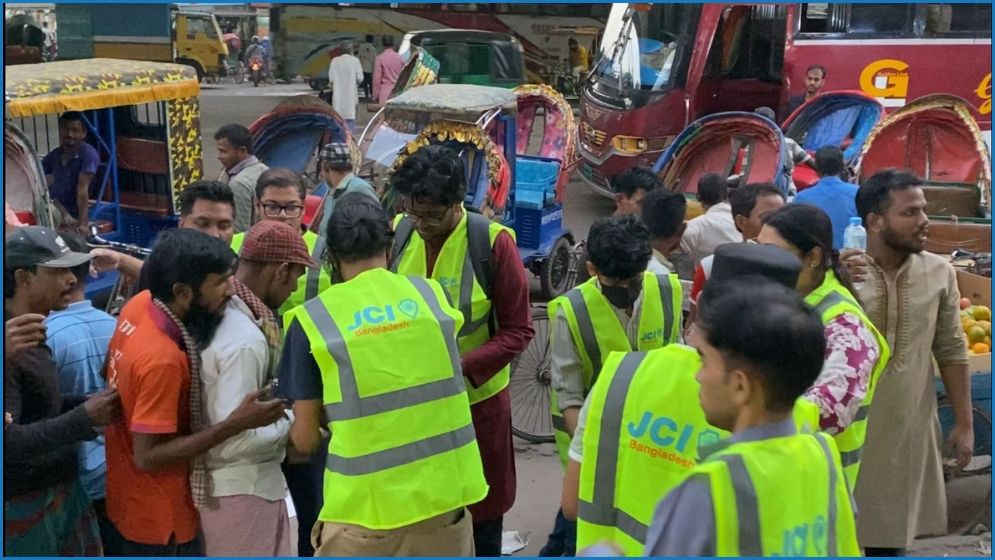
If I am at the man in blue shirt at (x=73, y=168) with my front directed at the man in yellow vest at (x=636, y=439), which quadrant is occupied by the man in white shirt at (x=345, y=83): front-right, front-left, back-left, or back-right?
back-left

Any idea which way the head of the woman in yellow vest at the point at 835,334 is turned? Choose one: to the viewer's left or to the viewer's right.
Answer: to the viewer's left

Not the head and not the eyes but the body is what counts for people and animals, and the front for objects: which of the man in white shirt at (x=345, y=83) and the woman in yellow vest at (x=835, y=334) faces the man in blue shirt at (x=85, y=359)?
the woman in yellow vest

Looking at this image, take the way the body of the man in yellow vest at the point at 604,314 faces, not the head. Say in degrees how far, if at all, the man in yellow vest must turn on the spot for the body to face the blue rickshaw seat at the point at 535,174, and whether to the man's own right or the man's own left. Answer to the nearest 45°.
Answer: approximately 180°

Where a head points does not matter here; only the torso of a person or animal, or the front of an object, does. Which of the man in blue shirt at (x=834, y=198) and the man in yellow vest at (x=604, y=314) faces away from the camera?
the man in blue shirt

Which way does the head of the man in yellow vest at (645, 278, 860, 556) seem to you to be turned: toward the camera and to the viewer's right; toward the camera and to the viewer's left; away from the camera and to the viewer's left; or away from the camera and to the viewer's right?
away from the camera and to the viewer's left

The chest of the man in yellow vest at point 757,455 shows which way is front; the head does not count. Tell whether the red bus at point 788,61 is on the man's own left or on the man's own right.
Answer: on the man's own right

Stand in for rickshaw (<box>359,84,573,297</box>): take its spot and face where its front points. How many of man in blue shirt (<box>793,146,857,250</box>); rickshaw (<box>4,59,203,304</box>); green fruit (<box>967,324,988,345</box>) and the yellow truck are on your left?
2

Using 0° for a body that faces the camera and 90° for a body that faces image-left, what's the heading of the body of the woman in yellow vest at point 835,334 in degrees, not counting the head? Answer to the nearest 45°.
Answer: approximately 90°

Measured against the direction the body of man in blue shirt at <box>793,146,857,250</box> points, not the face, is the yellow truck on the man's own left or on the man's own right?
on the man's own left

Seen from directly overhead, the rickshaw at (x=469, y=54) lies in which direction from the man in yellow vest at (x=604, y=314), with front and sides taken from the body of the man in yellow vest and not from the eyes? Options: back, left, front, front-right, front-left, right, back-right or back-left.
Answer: back

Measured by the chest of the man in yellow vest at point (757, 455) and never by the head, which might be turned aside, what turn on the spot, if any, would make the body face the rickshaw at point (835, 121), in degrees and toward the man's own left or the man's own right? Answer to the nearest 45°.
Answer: approximately 45° to the man's own right
